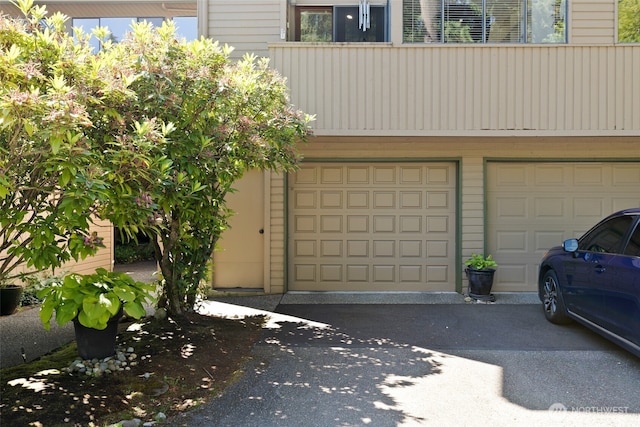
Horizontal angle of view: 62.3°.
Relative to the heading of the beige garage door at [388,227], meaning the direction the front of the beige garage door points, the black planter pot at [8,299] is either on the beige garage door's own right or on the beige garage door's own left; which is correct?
on the beige garage door's own right

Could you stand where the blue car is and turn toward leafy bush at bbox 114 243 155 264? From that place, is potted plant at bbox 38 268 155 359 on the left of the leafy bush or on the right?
left

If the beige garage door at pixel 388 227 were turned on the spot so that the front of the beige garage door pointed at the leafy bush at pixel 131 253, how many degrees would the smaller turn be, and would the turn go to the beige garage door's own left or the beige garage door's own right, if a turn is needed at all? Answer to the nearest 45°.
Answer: approximately 135° to the beige garage door's own right

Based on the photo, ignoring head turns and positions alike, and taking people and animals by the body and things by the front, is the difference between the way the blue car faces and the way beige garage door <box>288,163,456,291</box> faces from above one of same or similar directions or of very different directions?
very different directions

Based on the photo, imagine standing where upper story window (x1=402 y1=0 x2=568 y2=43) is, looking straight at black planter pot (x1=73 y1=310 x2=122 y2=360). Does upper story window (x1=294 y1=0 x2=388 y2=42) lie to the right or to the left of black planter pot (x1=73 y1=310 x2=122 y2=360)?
right

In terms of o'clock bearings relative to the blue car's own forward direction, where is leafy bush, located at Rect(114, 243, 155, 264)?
The leafy bush is roughly at 11 o'clock from the blue car.

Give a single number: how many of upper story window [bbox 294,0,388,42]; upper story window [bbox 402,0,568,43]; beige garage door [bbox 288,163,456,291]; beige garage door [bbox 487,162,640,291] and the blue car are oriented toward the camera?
4

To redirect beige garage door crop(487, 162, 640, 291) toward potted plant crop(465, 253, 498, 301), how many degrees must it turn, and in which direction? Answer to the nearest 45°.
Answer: approximately 45° to its right

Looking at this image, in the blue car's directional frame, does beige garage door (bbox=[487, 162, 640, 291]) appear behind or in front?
in front

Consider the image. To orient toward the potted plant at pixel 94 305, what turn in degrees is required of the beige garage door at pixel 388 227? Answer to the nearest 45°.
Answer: approximately 45° to its right

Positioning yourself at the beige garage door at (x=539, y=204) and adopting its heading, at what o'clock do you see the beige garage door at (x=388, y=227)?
the beige garage door at (x=388, y=227) is roughly at 2 o'clock from the beige garage door at (x=539, y=204).
